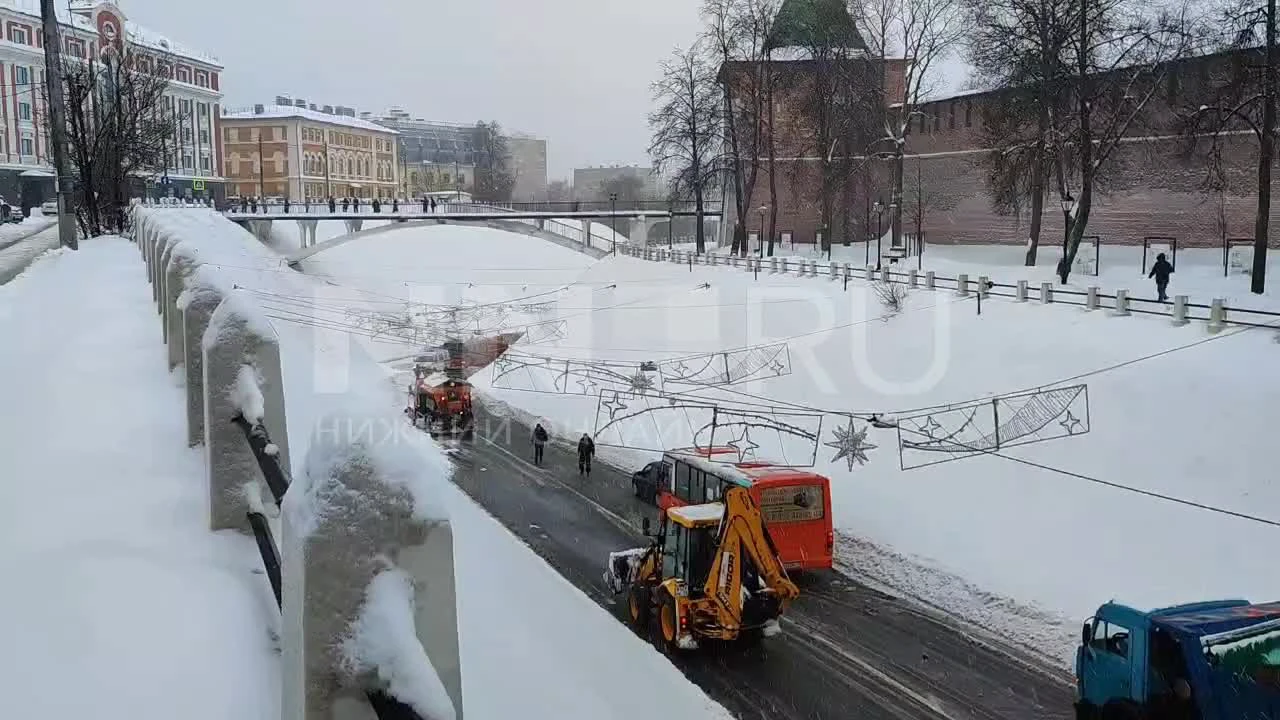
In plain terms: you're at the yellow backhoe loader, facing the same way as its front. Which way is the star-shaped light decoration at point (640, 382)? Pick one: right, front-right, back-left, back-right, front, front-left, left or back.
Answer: front-right

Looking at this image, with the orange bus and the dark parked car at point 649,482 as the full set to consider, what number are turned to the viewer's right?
0

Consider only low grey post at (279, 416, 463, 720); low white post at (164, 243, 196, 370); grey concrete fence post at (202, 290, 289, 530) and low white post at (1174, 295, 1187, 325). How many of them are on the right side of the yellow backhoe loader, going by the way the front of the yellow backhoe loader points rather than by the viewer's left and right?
1

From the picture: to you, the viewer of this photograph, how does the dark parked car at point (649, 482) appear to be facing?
facing away from the viewer and to the left of the viewer

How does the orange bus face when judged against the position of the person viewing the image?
facing away from the viewer and to the left of the viewer

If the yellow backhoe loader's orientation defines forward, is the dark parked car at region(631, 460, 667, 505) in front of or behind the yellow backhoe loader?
in front

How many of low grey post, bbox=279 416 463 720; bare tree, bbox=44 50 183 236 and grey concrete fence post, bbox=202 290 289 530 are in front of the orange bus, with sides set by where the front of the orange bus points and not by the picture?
1

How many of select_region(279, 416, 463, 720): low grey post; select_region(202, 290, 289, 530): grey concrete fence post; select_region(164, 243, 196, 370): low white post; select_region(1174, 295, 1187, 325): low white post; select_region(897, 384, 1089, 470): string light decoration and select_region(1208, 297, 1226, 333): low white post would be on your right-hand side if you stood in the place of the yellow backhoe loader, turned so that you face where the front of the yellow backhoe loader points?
3

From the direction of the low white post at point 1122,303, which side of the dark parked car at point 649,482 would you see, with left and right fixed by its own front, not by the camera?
right

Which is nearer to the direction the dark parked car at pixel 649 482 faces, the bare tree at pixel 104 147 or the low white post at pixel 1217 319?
the bare tree

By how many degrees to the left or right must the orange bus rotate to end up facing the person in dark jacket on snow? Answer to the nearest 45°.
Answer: approximately 90° to its right

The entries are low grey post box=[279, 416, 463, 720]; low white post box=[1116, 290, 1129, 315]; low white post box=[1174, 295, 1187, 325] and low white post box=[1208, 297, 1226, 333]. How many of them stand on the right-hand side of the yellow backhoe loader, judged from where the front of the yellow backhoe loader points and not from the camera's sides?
3

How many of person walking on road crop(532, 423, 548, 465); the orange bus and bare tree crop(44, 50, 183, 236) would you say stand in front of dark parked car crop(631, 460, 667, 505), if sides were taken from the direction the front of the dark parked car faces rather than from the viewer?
2

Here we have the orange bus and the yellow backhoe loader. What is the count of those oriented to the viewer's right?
0

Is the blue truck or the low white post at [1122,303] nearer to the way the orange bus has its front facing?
the low white post

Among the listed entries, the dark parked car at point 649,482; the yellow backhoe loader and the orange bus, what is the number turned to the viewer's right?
0

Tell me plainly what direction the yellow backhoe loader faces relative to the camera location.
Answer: facing away from the viewer and to the left of the viewer

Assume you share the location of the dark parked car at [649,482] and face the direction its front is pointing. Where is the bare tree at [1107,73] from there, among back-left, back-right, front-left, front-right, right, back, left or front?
right

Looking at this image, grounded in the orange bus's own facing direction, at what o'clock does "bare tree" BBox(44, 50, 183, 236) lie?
The bare tree is roughly at 12 o'clock from the orange bus.

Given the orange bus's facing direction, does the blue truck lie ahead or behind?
behind
